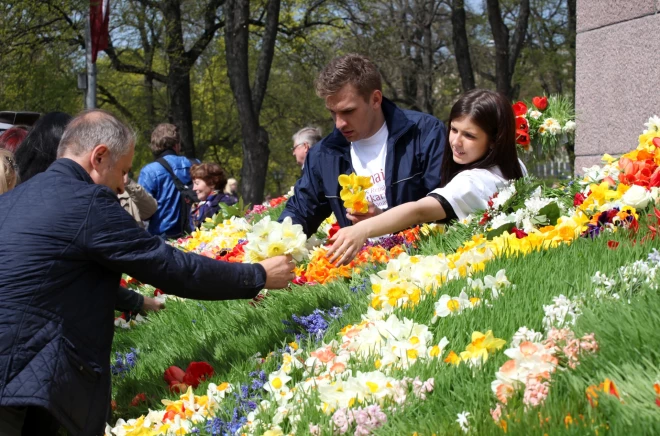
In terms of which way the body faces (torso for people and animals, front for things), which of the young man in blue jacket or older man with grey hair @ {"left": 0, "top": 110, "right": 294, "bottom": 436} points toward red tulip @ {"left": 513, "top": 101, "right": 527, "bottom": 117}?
the older man with grey hair

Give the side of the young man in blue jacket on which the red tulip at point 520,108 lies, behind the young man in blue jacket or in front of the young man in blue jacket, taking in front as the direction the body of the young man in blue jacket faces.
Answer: behind

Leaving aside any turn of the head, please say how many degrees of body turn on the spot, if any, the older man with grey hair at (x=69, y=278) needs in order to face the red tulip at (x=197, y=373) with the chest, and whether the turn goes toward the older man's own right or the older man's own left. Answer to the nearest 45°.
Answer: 0° — they already face it

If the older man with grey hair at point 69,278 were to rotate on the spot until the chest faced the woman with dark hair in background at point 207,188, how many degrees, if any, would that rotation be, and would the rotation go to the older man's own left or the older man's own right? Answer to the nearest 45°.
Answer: approximately 45° to the older man's own left

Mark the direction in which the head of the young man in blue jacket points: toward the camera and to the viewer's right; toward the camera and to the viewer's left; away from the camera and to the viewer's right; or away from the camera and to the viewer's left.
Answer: toward the camera and to the viewer's left

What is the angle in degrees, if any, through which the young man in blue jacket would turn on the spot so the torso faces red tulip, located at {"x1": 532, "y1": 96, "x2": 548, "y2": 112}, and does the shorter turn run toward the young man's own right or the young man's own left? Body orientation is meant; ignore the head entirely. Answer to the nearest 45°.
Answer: approximately 180°

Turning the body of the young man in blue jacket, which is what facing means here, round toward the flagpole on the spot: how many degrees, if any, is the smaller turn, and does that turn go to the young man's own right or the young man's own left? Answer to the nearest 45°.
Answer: approximately 90° to the young man's own right

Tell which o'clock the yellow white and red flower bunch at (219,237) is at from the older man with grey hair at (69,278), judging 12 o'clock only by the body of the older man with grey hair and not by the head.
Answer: The yellow white and red flower bunch is roughly at 11 o'clock from the older man with grey hair.

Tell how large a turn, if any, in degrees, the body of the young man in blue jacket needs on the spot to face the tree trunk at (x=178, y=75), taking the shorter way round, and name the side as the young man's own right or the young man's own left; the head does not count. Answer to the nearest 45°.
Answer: approximately 135° to the young man's own right

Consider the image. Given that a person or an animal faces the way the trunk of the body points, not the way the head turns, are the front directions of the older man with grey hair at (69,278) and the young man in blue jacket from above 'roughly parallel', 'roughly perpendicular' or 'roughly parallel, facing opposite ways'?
roughly parallel, facing opposite ways

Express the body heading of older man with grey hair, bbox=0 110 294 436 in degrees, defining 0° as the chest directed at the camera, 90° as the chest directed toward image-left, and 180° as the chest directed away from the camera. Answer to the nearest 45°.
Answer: approximately 225°

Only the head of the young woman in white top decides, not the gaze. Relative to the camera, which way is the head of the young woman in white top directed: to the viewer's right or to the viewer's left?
to the viewer's left

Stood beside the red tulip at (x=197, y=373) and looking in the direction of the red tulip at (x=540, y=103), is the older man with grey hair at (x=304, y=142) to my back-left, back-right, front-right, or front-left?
front-left

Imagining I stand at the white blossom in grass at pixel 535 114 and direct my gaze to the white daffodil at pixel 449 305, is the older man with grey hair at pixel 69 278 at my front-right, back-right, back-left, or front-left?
front-right

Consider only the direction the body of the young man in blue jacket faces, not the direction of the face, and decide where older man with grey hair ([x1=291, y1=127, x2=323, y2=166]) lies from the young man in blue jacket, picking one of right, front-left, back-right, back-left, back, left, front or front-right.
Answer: back-right
